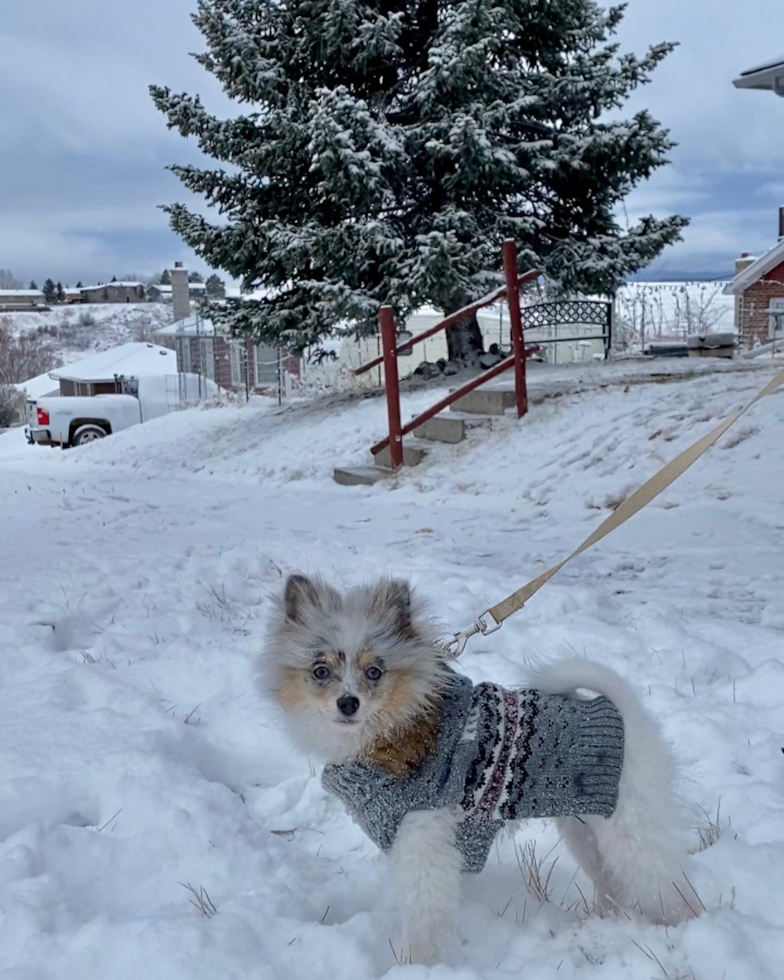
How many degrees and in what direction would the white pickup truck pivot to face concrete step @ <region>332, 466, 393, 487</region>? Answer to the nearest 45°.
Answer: approximately 90° to its right

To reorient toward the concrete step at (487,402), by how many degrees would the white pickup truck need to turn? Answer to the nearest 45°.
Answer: approximately 90° to its right

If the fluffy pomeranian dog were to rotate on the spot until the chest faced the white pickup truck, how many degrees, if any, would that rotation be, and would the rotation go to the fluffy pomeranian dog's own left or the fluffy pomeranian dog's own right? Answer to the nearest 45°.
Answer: approximately 90° to the fluffy pomeranian dog's own right

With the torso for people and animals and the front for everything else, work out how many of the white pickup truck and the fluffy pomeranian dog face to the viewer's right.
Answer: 1

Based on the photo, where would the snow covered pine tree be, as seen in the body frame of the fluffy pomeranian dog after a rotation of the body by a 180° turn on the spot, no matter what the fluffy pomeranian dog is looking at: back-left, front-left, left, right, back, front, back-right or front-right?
front-left

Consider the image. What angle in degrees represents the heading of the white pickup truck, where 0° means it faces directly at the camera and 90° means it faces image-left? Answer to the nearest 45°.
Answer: approximately 270°

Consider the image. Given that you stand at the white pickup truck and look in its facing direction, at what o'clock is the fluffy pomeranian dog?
The fluffy pomeranian dog is roughly at 3 o'clock from the white pickup truck.

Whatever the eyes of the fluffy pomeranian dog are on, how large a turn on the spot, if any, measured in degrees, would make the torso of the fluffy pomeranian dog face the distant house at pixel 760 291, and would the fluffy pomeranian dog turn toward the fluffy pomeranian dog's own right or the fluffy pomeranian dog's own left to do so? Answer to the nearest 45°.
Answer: approximately 135° to the fluffy pomeranian dog's own right

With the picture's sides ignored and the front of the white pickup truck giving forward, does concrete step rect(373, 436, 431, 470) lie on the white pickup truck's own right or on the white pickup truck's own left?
on the white pickup truck's own right

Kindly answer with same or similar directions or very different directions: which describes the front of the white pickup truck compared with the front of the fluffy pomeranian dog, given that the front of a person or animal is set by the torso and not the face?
very different directions

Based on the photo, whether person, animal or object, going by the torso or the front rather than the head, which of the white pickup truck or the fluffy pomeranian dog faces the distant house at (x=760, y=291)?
the white pickup truck

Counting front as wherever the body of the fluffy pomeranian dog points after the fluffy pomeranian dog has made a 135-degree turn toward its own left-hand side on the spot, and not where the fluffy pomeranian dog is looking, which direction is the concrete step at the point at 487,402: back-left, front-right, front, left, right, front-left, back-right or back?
left

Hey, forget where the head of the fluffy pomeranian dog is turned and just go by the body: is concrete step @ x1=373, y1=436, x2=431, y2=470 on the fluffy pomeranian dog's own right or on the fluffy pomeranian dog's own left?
on the fluffy pomeranian dog's own right

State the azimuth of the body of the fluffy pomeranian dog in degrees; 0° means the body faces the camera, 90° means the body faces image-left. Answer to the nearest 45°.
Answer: approximately 45°

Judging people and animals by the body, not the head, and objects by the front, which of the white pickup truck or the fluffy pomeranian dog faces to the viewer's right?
the white pickup truck
